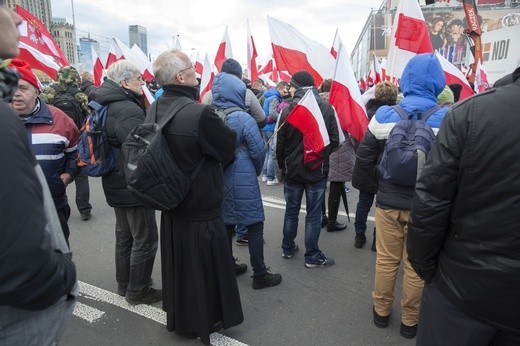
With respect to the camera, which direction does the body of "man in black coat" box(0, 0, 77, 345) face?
to the viewer's right

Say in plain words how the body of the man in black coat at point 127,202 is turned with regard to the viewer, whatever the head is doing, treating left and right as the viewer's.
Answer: facing to the right of the viewer

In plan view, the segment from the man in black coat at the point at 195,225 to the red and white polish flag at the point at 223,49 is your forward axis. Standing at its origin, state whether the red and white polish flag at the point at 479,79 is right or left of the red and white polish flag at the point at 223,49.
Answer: right

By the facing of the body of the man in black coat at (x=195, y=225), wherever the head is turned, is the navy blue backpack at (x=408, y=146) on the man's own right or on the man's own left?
on the man's own right

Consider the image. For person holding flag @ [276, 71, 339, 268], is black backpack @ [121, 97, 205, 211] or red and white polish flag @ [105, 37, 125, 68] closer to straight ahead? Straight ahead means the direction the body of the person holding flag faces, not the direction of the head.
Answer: the red and white polish flag

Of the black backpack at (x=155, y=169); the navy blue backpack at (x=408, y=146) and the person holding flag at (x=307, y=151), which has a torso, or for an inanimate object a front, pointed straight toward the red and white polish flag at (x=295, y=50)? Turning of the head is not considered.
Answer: the person holding flag

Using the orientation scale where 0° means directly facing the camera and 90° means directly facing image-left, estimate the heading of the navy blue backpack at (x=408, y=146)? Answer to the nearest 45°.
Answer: approximately 0°

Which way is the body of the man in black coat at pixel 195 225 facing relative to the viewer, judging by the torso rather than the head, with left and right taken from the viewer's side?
facing away from the viewer and to the right of the viewer

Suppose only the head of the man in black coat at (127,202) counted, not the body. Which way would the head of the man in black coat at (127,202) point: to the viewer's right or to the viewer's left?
to the viewer's right

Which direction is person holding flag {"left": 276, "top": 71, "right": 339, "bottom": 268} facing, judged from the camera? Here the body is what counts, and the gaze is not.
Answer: away from the camera
